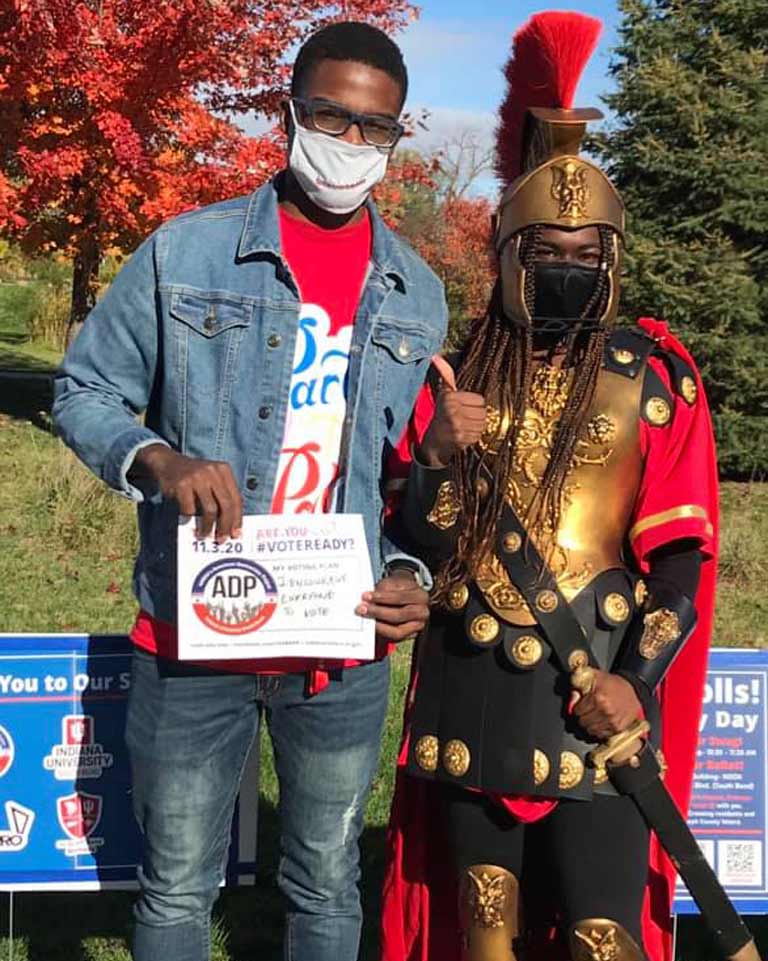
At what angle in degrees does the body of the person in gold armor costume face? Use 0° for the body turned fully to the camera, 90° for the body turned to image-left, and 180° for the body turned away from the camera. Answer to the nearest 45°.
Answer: approximately 0°

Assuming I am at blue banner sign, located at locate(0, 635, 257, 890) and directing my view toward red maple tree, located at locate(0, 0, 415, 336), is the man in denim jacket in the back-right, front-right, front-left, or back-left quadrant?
back-right

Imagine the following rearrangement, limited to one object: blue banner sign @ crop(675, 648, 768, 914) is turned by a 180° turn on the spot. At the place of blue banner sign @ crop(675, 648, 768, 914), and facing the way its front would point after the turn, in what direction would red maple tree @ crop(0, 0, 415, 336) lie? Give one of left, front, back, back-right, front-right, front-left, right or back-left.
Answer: front-left

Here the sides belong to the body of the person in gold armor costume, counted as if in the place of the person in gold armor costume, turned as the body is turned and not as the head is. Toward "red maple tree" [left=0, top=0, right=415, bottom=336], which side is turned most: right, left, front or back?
back

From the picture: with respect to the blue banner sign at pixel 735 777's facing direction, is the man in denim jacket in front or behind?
in front

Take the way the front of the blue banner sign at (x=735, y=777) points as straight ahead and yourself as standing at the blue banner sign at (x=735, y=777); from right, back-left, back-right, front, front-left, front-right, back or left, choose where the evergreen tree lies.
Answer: back

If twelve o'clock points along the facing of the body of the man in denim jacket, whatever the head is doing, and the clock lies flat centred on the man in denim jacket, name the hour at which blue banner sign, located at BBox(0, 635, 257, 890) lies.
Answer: The blue banner sign is roughly at 5 o'clock from the man in denim jacket.

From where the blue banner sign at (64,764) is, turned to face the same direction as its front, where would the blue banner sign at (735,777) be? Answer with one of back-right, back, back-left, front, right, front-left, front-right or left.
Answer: left

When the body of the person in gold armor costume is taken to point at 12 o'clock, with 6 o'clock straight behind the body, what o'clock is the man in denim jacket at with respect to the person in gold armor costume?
The man in denim jacket is roughly at 2 o'clock from the person in gold armor costume.

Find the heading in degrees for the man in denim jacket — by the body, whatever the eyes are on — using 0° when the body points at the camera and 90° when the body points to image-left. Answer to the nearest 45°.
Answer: approximately 0°
